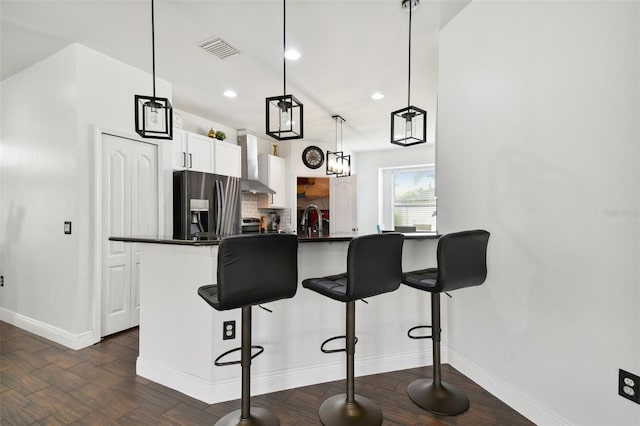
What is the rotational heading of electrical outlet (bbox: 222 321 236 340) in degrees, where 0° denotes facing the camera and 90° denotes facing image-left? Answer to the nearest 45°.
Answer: approximately 0°

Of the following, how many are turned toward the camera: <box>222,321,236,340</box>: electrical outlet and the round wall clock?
2

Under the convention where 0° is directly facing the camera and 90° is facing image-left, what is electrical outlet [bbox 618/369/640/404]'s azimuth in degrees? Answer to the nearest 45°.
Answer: approximately 45°

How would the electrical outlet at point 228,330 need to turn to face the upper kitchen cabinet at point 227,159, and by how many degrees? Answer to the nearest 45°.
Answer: approximately 180°

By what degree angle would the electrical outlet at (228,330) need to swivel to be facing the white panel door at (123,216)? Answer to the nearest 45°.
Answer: approximately 135° to its right

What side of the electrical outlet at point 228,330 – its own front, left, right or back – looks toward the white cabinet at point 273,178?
back

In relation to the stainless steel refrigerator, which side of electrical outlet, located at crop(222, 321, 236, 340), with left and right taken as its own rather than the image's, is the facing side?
back

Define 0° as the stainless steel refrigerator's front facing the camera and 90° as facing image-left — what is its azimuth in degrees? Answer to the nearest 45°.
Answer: approximately 315°

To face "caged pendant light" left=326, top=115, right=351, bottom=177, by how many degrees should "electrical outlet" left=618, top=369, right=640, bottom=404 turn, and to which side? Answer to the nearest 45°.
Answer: approximately 90° to its right

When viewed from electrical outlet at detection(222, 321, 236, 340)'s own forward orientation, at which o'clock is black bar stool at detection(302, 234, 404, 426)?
The black bar stool is roughly at 10 o'clock from the electrical outlet.

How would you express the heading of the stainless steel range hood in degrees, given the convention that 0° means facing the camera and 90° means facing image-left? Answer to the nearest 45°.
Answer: approximately 315°

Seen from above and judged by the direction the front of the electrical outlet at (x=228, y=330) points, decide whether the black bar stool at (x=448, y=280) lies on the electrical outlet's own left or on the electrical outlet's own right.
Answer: on the electrical outlet's own left
